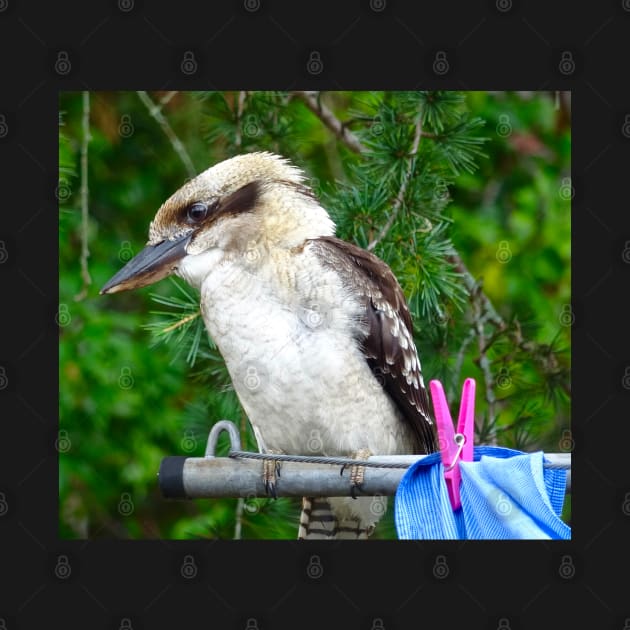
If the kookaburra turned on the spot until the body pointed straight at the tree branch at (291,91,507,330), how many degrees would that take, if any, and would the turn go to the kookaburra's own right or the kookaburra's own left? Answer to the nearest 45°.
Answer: approximately 135° to the kookaburra's own right

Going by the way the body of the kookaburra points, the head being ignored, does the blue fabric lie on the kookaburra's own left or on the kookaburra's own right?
on the kookaburra's own left

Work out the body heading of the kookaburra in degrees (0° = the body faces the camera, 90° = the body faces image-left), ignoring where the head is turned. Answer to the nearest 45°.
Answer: approximately 45°

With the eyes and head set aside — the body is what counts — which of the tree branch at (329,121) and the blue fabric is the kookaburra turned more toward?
the blue fabric

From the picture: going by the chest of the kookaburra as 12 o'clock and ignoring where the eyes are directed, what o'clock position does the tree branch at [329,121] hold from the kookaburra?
The tree branch is roughly at 5 o'clock from the kookaburra.

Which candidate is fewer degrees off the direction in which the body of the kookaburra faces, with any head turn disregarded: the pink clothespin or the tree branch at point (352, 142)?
the pink clothespin

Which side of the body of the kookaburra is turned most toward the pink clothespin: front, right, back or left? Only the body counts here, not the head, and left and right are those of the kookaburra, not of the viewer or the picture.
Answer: left
